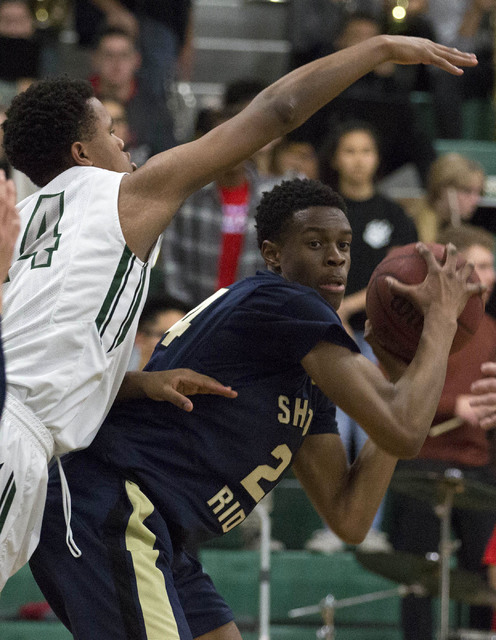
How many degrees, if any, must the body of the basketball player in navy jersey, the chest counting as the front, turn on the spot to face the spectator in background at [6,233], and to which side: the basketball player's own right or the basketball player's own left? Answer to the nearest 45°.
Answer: approximately 135° to the basketball player's own right

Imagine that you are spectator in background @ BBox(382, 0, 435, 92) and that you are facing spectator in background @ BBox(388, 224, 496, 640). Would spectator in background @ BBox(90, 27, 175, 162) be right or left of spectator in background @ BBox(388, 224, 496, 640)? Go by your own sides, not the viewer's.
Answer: right

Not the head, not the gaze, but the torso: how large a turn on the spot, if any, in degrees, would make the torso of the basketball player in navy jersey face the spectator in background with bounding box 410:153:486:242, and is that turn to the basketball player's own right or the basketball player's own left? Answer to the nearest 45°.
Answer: approximately 90° to the basketball player's own left

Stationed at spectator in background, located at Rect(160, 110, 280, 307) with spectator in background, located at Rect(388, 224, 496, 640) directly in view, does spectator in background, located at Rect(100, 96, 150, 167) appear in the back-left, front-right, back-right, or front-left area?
back-left

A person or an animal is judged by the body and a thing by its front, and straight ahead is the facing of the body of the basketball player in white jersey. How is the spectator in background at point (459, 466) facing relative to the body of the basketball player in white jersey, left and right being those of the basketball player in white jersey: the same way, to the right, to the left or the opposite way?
to the right

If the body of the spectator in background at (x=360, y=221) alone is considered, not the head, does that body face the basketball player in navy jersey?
yes

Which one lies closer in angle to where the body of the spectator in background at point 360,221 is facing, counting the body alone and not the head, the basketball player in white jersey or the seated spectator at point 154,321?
the basketball player in white jersey

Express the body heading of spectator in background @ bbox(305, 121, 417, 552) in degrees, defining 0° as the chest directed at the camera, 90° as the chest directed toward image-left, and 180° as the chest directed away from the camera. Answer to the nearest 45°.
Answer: approximately 0°
